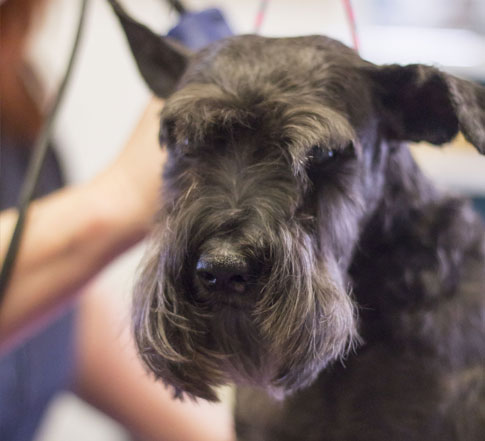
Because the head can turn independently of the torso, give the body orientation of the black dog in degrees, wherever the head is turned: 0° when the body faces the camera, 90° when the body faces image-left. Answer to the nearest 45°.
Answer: approximately 45°
